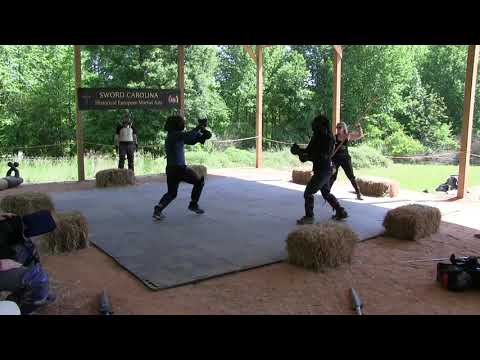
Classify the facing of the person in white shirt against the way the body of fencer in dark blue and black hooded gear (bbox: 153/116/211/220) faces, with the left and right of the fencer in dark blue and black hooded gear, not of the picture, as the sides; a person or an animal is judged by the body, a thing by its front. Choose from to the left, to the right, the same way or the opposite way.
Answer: to the right

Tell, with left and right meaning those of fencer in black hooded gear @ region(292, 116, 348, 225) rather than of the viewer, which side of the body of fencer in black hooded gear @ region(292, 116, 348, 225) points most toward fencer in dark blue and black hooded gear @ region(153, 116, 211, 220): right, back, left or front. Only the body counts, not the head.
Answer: front

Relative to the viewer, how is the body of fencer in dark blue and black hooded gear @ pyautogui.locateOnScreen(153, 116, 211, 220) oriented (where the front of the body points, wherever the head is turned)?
to the viewer's right

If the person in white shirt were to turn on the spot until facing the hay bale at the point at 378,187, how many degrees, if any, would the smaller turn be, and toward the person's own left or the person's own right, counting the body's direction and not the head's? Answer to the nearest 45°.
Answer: approximately 45° to the person's own left

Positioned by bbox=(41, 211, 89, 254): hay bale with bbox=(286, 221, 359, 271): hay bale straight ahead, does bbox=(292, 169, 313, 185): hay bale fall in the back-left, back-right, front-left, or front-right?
front-left

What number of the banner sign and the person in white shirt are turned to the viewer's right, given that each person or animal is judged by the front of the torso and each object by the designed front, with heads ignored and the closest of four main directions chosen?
0

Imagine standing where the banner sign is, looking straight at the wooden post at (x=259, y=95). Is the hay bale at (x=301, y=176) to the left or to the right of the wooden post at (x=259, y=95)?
right

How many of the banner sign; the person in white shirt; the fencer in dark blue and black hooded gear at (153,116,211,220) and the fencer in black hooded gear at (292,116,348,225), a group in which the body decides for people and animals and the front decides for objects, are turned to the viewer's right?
1

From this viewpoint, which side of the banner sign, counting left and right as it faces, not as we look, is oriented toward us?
front

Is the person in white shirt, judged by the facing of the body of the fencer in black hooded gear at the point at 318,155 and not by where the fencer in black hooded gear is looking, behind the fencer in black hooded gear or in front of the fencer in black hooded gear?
in front

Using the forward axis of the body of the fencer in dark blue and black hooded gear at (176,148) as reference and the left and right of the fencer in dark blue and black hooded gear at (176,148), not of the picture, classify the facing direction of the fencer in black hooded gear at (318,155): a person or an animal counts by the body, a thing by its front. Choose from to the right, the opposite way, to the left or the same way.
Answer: the opposite way

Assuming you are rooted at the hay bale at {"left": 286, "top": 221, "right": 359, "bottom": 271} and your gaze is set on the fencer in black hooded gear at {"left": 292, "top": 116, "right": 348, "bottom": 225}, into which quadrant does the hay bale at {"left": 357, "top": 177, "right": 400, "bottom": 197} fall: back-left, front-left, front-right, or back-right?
front-right

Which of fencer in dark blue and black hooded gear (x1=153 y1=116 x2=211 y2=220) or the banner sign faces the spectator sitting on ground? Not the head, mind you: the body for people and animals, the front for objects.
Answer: the banner sign

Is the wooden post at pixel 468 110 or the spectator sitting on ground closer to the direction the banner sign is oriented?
the spectator sitting on ground

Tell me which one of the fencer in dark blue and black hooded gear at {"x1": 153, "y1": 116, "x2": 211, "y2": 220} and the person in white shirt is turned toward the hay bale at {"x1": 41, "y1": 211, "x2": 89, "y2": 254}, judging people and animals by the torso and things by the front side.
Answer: the person in white shirt

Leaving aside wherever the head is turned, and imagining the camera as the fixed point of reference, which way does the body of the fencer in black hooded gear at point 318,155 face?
to the viewer's left

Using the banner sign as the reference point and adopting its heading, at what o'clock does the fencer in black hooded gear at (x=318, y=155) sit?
The fencer in black hooded gear is roughly at 11 o'clock from the banner sign.

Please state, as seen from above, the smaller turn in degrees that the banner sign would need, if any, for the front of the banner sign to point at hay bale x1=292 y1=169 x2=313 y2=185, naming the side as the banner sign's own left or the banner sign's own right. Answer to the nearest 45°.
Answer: approximately 45° to the banner sign's own left
